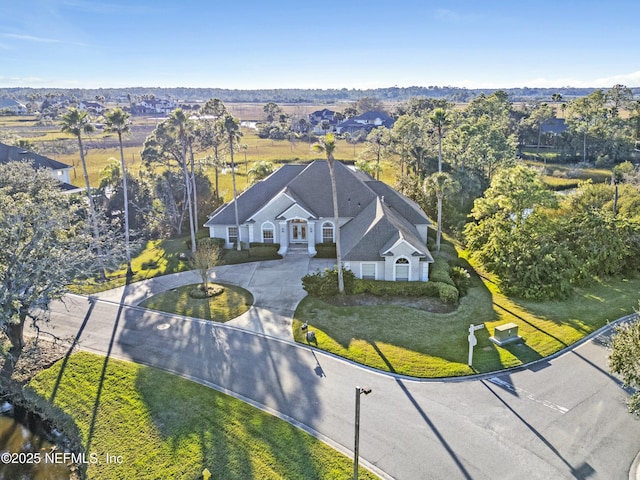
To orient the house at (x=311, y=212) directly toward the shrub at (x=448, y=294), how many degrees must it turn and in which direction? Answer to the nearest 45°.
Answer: approximately 45° to its left

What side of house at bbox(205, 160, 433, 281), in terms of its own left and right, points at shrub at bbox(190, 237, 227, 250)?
right

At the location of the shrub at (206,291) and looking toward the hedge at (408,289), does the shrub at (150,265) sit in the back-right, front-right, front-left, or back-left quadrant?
back-left

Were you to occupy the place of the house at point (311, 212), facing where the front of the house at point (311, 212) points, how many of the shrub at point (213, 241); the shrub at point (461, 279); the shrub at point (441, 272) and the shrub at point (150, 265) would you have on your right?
2

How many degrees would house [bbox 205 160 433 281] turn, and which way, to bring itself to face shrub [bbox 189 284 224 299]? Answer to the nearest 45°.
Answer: approximately 45° to its right

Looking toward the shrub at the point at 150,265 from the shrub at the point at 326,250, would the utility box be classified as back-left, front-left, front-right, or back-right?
back-left

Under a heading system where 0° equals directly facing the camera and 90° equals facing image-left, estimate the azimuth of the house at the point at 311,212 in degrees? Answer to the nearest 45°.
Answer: approximately 0°

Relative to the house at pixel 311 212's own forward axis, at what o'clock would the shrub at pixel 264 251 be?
The shrub is roughly at 2 o'clock from the house.

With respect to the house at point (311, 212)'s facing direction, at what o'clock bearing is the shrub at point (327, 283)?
The shrub is roughly at 12 o'clock from the house.

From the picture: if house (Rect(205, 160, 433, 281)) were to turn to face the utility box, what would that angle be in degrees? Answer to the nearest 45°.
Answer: approximately 45° to its left
